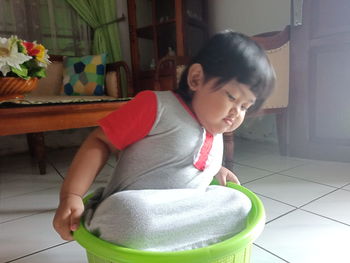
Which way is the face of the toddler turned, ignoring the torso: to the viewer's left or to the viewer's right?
to the viewer's right

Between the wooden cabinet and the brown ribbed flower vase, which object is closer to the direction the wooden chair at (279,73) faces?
the brown ribbed flower vase

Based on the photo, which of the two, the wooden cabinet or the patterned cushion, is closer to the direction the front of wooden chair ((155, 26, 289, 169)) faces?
the patterned cushion

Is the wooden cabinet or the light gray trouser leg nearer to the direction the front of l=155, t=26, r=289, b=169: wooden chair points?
the light gray trouser leg

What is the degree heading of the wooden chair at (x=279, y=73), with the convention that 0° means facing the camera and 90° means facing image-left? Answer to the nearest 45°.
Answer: approximately 45°

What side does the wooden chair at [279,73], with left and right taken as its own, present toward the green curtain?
right

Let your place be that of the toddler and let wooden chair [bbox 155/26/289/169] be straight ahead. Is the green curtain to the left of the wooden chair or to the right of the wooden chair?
left

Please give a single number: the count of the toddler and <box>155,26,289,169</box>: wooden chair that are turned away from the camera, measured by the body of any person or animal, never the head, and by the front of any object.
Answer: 0
